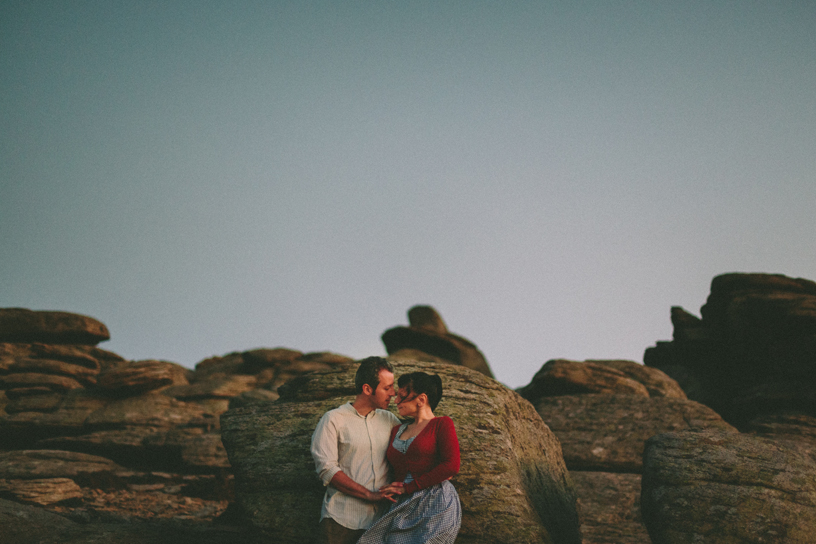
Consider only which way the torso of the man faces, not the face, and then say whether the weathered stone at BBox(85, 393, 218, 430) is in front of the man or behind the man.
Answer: behind

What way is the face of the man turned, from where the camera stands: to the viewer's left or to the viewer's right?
to the viewer's right

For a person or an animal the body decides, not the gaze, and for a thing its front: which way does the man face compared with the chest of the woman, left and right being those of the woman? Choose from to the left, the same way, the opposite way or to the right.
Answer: to the left

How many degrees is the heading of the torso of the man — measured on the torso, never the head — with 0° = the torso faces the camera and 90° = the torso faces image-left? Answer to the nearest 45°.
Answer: approximately 315°

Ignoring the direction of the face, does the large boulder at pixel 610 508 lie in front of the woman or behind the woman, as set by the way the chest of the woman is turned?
behind

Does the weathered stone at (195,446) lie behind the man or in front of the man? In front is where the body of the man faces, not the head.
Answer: behind

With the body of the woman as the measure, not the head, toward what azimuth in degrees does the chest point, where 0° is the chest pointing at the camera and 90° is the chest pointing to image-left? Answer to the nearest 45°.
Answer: approximately 45°

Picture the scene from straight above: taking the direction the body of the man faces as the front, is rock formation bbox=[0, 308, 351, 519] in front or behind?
behind

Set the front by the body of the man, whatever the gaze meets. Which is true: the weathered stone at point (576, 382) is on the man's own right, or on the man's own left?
on the man's own left
